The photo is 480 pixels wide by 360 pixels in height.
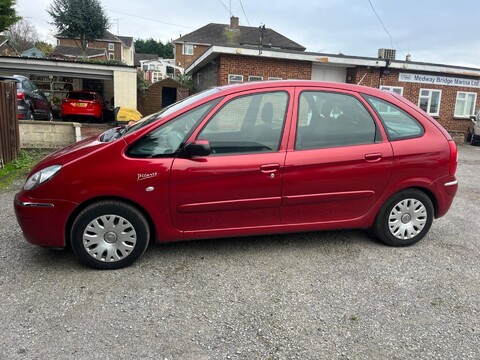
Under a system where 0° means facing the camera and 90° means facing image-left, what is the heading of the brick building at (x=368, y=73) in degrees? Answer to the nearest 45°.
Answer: approximately 0°

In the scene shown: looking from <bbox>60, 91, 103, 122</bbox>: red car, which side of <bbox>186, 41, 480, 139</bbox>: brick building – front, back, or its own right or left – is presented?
right

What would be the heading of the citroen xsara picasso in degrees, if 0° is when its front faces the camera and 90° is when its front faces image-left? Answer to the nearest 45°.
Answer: approximately 90°

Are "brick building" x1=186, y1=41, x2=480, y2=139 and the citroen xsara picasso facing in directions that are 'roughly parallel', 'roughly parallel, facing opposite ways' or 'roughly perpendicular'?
roughly perpendicular

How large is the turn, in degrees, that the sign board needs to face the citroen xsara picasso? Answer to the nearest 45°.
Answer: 0° — it already faces it

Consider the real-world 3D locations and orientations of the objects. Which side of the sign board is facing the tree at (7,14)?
right

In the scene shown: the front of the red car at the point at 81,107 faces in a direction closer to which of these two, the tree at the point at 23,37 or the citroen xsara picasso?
the tree

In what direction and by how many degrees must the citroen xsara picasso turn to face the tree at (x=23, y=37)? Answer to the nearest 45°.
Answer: approximately 45° to its right

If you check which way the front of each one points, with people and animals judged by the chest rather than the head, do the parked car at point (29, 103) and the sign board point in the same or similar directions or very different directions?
very different directions

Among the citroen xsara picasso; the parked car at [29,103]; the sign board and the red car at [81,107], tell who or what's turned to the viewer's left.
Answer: the citroen xsara picasso
